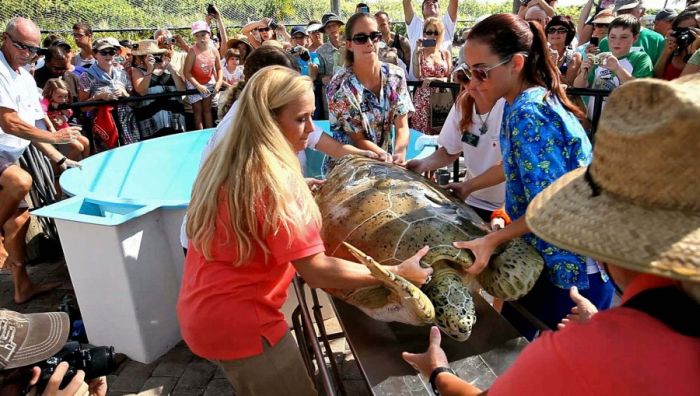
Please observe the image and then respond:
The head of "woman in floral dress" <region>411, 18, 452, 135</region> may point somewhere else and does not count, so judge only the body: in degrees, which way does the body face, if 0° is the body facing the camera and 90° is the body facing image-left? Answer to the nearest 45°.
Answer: approximately 0°

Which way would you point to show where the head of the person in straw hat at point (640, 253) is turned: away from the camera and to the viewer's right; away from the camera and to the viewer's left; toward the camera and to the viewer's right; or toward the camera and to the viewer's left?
away from the camera and to the viewer's left

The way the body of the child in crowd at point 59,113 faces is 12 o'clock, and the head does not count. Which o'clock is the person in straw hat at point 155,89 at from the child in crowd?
The person in straw hat is roughly at 9 o'clock from the child in crowd.

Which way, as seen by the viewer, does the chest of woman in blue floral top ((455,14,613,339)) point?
to the viewer's left

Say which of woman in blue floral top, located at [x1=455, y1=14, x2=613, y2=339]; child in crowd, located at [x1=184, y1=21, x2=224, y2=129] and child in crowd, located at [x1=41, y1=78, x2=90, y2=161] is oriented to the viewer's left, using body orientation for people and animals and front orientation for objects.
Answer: the woman in blue floral top
